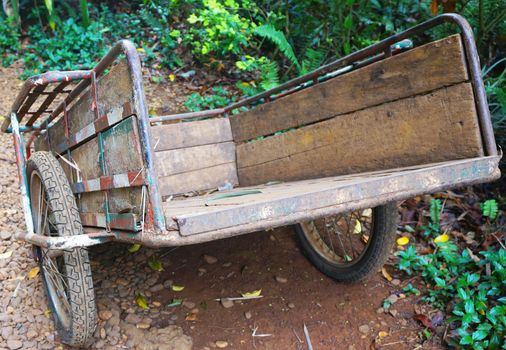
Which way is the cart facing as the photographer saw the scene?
facing away from the viewer and to the left of the viewer

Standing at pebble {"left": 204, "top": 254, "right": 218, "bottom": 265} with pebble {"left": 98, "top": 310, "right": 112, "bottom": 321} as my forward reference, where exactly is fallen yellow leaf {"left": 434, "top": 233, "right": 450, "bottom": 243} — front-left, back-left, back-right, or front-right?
back-left

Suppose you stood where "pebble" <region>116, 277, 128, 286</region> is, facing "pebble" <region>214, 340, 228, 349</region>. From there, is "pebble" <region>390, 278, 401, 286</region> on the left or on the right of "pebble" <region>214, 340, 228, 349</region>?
left
